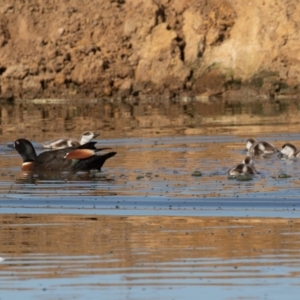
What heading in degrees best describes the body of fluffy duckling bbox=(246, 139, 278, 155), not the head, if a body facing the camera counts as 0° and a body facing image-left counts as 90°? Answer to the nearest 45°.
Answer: approximately 90°

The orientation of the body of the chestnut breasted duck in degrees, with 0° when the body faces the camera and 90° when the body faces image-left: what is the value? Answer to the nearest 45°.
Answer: approximately 90°

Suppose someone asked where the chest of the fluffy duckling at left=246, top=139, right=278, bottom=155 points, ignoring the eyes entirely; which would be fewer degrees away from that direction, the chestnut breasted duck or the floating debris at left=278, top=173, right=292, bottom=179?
the chestnut breasted duck

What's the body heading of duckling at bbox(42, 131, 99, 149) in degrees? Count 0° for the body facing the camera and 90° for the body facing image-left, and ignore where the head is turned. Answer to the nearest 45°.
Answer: approximately 270°

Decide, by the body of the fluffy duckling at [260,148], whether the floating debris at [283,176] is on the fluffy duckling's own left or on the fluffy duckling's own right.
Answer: on the fluffy duckling's own left

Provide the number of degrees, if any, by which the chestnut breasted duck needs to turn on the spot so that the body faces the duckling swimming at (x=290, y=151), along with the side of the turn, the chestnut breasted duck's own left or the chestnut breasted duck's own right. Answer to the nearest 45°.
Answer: approximately 180°

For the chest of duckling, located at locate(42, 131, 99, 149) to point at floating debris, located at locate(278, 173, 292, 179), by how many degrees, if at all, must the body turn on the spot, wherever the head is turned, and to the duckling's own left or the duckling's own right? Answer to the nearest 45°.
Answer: approximately 45° to the duckling's own right

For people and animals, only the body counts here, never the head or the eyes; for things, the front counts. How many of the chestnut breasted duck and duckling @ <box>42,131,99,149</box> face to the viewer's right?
1

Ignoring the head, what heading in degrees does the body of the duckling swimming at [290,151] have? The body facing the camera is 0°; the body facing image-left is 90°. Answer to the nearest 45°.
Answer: approximately 90°
